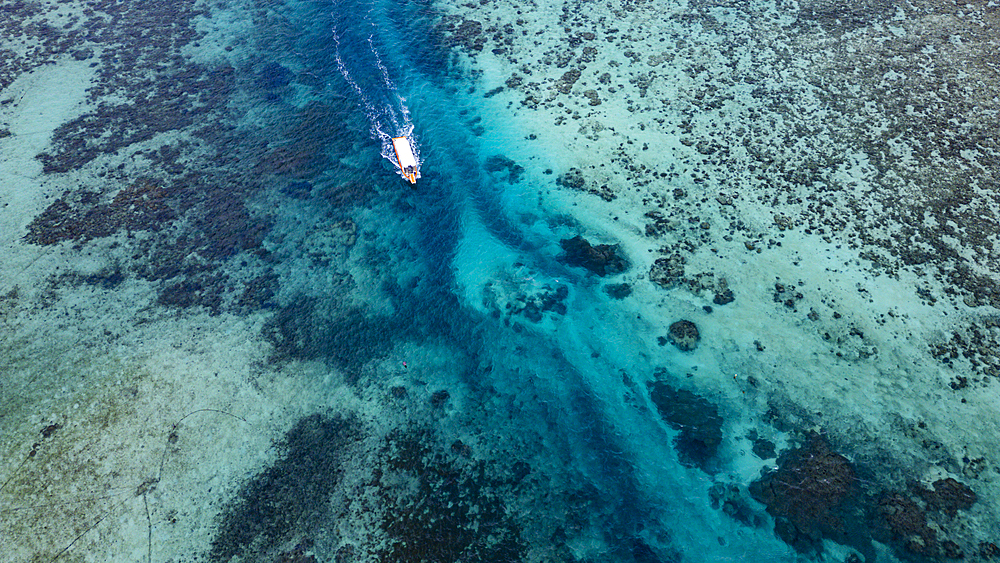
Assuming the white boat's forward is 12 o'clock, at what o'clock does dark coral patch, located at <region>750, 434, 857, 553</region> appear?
The dark coral patch is roughly at 11 o'clock from the white boat.

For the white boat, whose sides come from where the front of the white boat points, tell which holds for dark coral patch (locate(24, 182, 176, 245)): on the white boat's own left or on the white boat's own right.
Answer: on the white boat's own right

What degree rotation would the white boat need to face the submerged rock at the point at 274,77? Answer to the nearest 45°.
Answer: approximately 135° to its right

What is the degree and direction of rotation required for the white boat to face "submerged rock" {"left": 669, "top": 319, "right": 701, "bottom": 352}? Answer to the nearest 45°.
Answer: approximately 45° to its left

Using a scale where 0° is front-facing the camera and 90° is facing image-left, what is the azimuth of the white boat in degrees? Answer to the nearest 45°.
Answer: approximately 0°

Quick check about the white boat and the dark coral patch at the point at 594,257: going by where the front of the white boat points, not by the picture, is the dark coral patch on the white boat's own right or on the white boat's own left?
on the white boat's own left

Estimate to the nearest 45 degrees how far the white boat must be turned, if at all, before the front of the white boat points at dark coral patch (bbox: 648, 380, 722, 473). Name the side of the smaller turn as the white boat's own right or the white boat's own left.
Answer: approximately 45° to the white boat's own left

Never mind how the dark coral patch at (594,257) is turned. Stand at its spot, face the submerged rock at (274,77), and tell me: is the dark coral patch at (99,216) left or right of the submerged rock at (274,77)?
left

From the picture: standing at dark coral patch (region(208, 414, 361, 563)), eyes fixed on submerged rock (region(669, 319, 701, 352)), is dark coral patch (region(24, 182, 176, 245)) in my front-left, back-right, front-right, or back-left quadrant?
back-left

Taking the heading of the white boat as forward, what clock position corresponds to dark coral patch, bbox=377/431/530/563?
The dark coral patch is roughly at 12 o'clock from the white boat.
